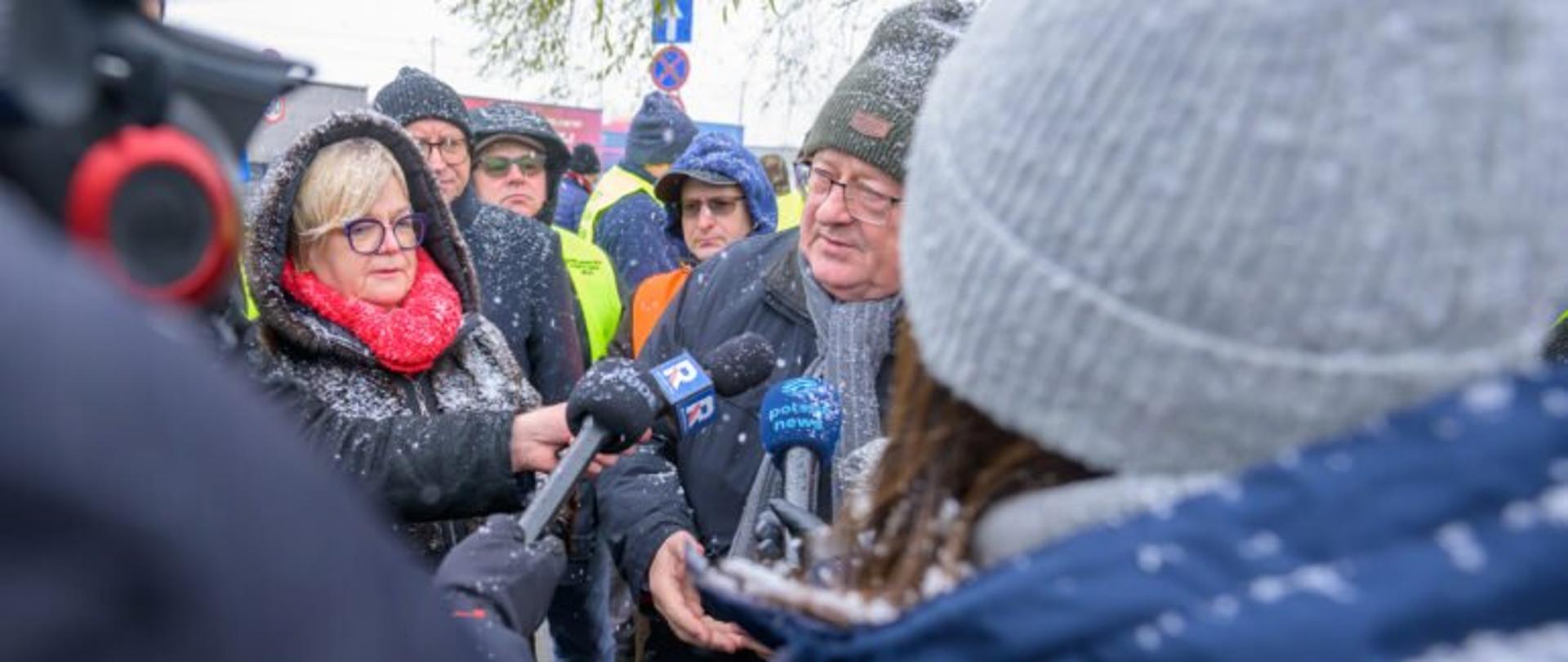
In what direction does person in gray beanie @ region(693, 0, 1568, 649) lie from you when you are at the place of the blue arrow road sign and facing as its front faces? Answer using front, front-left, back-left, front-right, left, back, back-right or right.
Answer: front

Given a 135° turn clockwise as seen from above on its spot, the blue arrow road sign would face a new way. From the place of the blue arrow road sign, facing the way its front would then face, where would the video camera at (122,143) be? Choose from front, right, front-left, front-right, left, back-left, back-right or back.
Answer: back-left

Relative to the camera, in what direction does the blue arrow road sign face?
facing the viewer

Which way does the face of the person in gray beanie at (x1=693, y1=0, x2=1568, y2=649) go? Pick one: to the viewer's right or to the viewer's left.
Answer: to the viewer's left

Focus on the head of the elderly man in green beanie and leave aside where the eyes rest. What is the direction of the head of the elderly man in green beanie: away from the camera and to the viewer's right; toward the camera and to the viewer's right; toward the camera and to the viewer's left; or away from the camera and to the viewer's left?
toward the camera and to the viewer's right

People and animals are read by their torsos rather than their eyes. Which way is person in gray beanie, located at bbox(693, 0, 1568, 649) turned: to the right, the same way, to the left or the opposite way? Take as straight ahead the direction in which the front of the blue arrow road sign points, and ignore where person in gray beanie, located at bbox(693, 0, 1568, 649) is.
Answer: the opposite way

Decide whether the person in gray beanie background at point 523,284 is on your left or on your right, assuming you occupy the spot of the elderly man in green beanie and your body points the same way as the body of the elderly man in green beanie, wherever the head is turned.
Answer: on your right

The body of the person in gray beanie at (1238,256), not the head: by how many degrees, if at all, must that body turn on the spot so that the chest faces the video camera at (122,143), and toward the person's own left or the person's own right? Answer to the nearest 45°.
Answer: approximately 90° to the person's own left

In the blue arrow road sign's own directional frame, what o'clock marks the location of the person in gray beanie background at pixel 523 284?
The person in gray beanie background is roughly at 12 o'clock from the blue arrow road sign.

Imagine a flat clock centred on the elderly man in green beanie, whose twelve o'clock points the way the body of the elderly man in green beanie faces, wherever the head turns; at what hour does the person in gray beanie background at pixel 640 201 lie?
The person in gray beanie background is roughly at 4 o'clock from the elderly man in green beanie.

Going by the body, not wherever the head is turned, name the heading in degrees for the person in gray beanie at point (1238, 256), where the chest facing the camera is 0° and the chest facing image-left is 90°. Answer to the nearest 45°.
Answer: approximately 135°

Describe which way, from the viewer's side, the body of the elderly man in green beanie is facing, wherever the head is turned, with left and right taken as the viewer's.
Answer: facing the viewer and to the left of the viewer

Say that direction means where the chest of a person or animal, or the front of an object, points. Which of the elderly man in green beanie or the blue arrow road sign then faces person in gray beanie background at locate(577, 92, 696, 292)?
the blue arrow road sign
